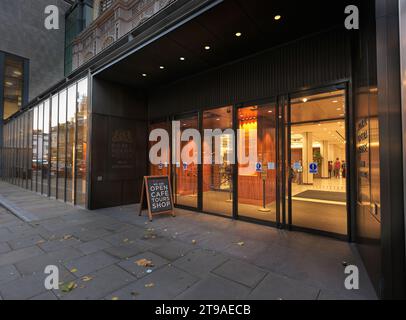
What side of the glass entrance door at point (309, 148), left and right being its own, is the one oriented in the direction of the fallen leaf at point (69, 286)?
front

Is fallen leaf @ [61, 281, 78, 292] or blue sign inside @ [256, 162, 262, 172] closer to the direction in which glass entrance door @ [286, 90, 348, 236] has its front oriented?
the fallen leaf

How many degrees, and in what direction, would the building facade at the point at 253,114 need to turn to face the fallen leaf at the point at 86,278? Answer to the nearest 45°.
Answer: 0° — it already faces it

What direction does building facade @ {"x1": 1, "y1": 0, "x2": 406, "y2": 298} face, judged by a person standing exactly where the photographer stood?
facing the viewer and to the left of the viewer

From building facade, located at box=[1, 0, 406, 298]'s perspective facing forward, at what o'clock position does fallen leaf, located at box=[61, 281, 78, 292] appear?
The fallen leaf is roughly at 12 o'clock from the building facade.

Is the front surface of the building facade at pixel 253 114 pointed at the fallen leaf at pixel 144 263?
yes
